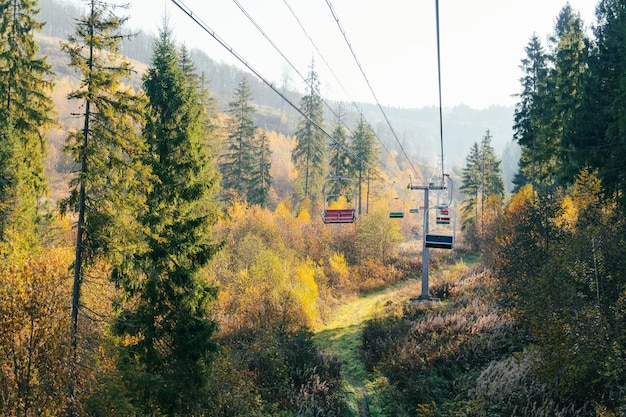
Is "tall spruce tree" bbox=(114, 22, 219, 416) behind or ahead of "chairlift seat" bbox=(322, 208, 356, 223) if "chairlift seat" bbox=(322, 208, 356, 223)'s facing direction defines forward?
ahead

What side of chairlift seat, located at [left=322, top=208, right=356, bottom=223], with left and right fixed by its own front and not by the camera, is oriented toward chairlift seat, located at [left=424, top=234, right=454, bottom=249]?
left

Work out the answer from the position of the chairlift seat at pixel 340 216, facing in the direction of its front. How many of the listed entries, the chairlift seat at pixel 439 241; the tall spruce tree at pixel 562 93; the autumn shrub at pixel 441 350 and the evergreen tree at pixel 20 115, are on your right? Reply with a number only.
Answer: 1

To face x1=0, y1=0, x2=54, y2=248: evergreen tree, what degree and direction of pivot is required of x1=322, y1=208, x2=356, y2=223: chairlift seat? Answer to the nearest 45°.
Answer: approximately 90° to its right

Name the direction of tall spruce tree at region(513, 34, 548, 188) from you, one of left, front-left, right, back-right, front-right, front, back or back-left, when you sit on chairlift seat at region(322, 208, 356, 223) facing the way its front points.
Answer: back-left

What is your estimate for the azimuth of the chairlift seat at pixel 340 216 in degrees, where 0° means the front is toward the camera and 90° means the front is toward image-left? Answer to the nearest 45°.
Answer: approximately 0°

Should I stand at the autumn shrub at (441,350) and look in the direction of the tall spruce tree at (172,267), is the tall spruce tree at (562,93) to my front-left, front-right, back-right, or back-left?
back-right

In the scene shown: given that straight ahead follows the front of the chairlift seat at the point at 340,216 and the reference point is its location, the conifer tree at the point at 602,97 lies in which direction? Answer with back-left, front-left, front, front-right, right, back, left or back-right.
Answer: left

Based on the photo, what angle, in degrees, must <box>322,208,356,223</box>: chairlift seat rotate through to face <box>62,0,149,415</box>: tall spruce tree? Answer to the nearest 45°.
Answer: approximately 45° to its right

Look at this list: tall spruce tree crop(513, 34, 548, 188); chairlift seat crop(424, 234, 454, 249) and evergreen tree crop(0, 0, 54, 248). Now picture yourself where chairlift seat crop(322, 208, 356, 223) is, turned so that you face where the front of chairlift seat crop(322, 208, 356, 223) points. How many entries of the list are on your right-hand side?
1
